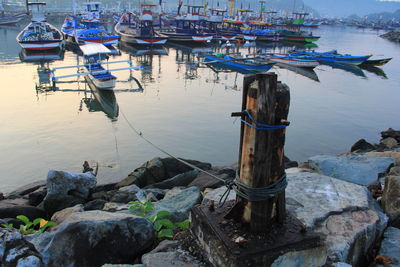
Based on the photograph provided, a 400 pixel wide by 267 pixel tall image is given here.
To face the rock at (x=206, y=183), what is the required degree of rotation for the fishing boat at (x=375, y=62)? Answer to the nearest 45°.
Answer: approximately 90° to its right

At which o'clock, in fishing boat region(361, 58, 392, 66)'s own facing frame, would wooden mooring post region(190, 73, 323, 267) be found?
The wooden mooring post is roughly at 3 o'clock from the fishing boat.

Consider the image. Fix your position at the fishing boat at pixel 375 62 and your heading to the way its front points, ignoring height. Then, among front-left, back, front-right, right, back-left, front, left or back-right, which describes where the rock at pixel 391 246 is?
right

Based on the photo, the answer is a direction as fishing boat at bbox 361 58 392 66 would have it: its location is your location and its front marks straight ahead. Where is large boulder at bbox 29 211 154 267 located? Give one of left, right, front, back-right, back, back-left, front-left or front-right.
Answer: right

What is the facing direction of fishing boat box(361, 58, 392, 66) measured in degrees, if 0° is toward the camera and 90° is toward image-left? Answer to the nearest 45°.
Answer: approximately 270°

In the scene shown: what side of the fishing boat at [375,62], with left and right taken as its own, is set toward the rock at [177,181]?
right

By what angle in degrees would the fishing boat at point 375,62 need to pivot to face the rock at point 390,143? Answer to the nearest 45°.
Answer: approximately 90° to its right

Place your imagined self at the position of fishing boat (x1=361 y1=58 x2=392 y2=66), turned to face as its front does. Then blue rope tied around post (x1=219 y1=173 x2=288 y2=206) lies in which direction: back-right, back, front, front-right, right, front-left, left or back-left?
right

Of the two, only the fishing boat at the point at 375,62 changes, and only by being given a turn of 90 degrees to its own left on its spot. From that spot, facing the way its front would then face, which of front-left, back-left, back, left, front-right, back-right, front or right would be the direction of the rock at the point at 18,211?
back
